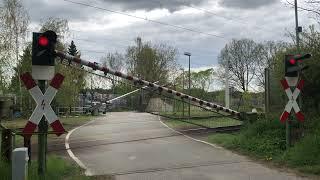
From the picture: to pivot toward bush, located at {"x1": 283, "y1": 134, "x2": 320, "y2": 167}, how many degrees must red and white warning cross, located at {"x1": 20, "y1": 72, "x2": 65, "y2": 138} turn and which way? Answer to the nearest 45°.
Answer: approximately 90° to its left

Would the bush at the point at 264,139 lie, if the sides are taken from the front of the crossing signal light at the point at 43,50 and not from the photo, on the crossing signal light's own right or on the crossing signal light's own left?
on the crossing signal light's own left

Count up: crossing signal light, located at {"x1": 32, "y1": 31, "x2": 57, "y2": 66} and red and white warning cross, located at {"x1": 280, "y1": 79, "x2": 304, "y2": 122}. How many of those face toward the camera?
2

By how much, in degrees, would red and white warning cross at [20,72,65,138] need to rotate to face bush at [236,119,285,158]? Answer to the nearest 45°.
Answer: approximately 135° to its left

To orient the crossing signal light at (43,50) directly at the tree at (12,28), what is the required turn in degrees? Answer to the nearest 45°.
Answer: approximately 180°

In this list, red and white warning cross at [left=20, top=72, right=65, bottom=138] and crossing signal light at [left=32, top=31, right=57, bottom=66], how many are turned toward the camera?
2

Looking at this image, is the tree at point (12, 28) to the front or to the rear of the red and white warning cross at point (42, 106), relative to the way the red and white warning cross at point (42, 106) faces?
to the rear

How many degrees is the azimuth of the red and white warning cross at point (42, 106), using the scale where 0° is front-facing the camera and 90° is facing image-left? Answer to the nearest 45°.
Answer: approximately 0°
